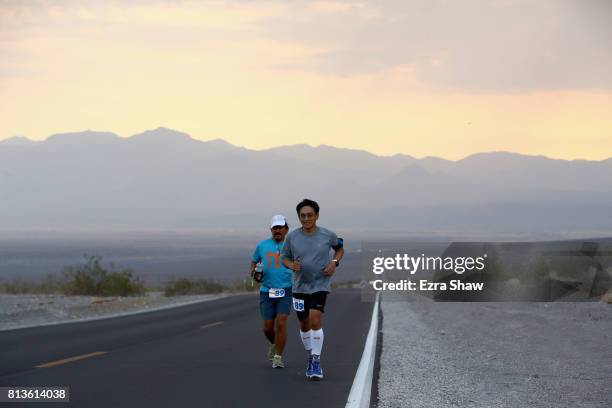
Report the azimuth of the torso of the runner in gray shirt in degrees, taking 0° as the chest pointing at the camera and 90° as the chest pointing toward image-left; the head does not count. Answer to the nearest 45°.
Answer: approximately 0°

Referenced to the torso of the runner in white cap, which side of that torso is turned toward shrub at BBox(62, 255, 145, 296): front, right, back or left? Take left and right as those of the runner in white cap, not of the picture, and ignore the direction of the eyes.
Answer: back

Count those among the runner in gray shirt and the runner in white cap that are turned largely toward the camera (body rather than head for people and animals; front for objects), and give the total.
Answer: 2

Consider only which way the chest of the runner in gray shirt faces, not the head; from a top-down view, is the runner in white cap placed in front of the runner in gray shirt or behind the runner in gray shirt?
behind

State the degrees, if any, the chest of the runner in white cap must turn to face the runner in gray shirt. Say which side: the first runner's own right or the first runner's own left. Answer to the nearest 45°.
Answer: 0° — they already face them
